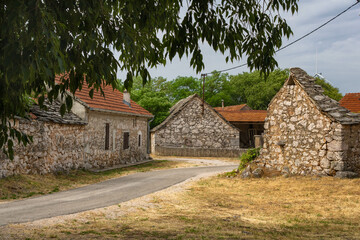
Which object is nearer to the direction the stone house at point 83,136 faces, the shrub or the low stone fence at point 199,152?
the shrub

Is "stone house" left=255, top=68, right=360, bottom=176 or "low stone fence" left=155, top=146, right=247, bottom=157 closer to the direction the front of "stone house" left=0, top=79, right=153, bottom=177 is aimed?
the stone house

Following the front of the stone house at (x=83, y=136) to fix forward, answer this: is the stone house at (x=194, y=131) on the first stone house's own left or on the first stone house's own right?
on the first stone house's own left

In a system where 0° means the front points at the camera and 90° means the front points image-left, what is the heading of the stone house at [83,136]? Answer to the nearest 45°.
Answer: approximately 315°

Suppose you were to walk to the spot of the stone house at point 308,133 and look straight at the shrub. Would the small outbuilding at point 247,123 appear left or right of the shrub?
right

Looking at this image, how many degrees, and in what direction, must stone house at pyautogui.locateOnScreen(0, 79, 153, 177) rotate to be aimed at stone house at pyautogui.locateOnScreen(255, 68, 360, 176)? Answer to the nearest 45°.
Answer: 0° — it already faces it

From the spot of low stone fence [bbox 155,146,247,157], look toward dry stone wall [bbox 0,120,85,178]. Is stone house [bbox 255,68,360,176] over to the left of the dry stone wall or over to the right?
left

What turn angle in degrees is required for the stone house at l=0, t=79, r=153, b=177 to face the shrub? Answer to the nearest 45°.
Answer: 0° — it already faces it

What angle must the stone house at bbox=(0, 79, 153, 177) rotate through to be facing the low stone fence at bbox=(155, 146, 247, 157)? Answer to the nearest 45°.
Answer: approximately 90° to its left

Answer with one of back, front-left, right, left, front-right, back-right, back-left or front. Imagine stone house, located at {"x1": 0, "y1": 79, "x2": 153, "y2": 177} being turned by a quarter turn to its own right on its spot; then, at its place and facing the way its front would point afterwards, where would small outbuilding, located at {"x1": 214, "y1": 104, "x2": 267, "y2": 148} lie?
back
